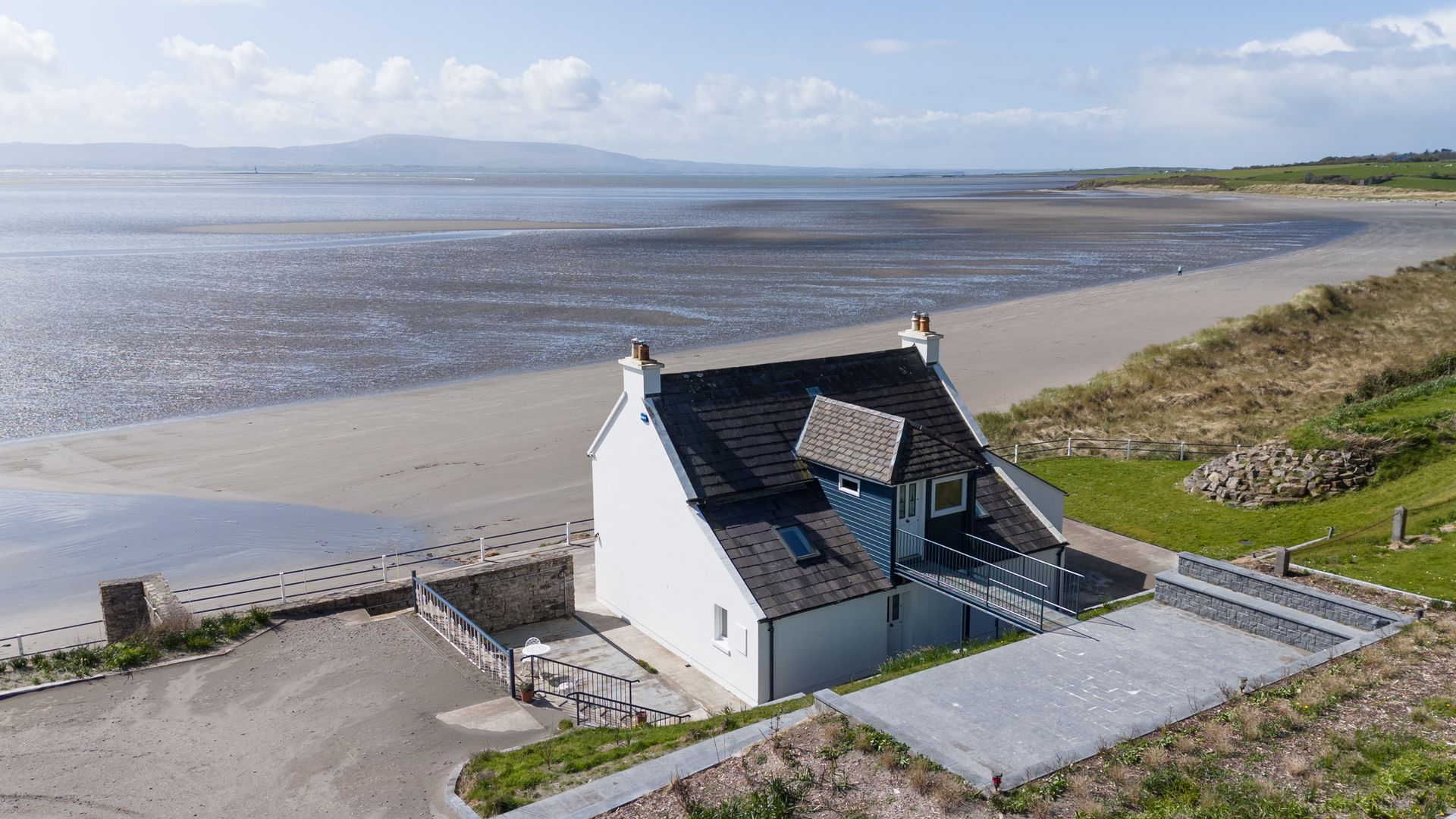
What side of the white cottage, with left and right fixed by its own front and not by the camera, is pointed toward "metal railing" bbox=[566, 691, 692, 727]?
right

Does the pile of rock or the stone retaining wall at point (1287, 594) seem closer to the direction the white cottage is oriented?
the stone retaining wall

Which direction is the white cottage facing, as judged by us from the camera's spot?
facing the viewer and to the right of the viewer

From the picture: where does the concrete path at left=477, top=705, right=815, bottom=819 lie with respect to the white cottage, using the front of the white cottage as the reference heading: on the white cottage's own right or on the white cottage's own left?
on the white cottage's own right

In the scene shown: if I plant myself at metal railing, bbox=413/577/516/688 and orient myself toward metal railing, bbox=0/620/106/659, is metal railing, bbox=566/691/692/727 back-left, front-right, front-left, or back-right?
back-left

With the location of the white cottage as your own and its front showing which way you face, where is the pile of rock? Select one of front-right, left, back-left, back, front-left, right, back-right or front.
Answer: left

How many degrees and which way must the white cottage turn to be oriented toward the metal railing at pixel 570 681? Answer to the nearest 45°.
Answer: approximately 90° to its right

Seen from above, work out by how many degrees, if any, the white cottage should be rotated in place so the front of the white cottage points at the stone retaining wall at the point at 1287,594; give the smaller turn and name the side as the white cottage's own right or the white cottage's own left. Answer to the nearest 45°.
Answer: approximately 45° to the white cottage's own left

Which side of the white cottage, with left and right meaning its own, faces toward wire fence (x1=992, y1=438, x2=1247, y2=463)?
left

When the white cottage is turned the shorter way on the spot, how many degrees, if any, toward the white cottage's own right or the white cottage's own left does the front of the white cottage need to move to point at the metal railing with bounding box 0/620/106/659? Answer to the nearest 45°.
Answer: approximately 135° to the white cottage's own right

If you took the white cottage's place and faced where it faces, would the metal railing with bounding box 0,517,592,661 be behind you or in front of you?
behind

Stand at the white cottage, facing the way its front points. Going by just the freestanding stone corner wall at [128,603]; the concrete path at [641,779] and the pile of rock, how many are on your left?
1
